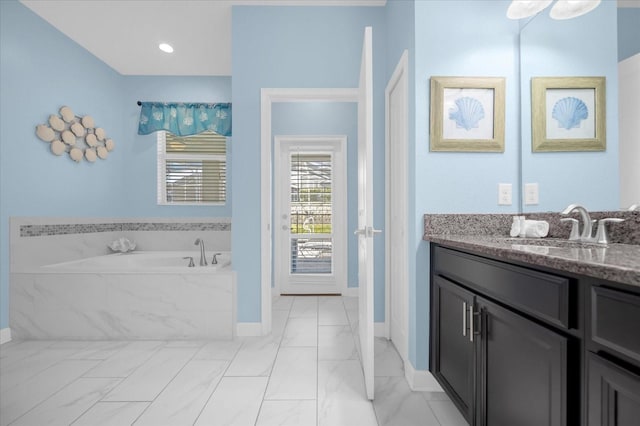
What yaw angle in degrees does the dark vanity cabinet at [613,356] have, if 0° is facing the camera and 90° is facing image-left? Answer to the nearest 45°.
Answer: approximately 45°

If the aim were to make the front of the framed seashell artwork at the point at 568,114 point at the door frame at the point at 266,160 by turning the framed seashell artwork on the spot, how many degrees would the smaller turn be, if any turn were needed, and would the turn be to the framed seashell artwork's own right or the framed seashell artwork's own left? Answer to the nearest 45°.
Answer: approximately 90° to the framed seashell artwork's own right

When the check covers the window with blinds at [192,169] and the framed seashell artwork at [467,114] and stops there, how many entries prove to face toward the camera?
2

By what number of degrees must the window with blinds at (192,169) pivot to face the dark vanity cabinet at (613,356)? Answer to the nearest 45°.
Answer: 0° — it already faces it

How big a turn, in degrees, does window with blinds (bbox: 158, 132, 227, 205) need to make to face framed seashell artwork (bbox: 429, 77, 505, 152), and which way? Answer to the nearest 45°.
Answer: approximately 45° to its left

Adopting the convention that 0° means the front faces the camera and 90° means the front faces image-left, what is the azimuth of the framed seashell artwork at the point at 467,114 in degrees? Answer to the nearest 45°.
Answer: approximately 0°

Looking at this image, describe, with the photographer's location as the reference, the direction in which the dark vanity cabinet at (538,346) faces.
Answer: facing the viewer and to the left of the viewer
